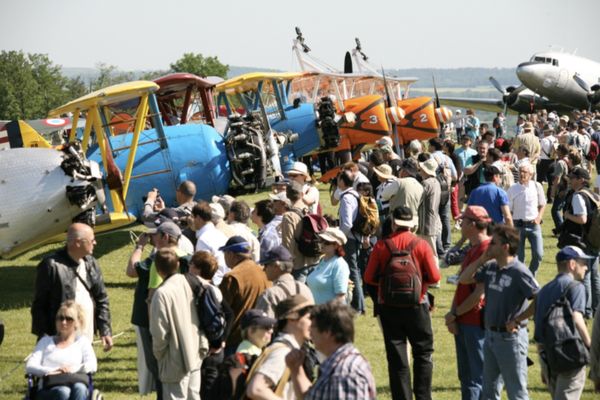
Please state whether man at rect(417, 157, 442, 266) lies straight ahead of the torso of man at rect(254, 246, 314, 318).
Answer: no

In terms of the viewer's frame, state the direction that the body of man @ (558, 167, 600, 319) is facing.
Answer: to the viewer's left

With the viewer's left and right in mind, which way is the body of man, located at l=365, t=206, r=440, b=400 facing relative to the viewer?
facing away from the viewer

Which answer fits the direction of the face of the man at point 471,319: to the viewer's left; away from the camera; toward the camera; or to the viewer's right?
to the viewer's left

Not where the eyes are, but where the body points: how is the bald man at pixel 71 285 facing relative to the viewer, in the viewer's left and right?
facing the viewer and to the right of the viewer

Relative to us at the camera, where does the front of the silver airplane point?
facing the viewer and to the left of the viewer

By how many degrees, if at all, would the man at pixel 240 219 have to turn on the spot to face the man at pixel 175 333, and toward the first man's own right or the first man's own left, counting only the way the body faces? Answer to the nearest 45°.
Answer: approximately 135° to the first man's own left

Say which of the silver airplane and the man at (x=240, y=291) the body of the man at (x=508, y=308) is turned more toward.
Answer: the man

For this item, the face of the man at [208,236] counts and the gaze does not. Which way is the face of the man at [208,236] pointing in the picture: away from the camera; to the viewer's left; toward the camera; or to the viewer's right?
to the viewer's left

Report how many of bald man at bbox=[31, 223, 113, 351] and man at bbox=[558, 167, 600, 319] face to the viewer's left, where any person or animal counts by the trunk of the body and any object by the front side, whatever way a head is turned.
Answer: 1

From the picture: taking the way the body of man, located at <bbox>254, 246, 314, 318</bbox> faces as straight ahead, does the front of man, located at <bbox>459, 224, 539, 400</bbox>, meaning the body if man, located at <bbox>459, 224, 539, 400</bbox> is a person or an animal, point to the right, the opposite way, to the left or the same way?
to the left

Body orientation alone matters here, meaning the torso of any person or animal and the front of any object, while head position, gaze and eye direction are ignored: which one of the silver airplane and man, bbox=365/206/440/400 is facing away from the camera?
the man

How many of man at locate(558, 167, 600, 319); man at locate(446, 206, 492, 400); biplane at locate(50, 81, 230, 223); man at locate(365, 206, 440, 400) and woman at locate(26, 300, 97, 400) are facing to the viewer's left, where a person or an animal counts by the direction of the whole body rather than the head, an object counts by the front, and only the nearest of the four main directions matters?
2

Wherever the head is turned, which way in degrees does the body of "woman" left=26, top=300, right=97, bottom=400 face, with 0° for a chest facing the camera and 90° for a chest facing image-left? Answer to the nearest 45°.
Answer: approximately 0°
